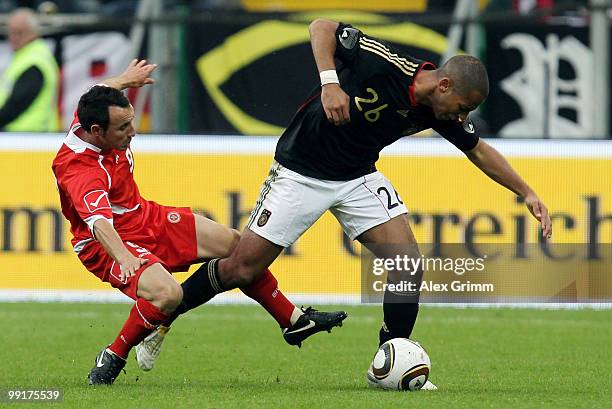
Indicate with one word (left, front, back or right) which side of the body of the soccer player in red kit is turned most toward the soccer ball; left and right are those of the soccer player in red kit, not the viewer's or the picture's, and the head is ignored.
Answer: front

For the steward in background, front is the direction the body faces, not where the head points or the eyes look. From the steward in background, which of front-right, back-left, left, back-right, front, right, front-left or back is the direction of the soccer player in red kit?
left

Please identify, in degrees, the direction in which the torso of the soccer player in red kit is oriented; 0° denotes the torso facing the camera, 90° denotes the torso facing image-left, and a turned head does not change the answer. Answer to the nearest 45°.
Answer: approximately 270°

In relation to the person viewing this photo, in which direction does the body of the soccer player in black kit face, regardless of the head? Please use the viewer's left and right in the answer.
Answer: facing the viewer and to the right of the viewer

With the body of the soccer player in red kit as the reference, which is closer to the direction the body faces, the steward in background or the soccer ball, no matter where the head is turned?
the soccer ball

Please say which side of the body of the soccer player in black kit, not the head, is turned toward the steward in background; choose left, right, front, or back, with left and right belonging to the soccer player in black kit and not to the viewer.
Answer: back

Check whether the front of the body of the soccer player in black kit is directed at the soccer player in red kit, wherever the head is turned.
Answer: no

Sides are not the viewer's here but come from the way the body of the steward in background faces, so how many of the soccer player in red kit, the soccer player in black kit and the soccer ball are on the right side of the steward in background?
0

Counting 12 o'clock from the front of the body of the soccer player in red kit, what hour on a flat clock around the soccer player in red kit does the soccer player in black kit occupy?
The soccer player in black kit is roughly at 12 o'clock from the soccer player in red kit.

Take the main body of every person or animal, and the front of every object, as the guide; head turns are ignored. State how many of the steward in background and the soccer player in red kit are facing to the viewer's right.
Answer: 1

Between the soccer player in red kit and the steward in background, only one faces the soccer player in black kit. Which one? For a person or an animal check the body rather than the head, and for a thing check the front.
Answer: the soccer player in red kit
